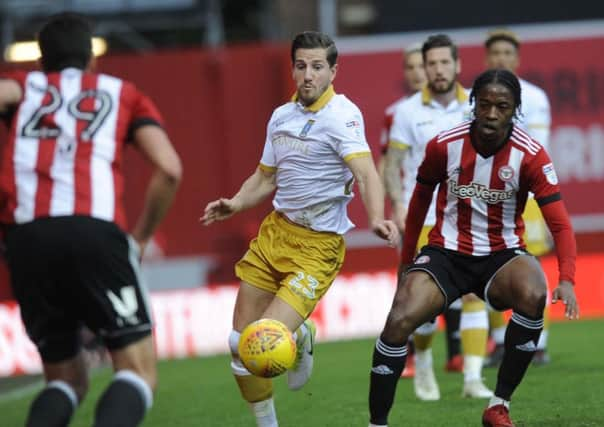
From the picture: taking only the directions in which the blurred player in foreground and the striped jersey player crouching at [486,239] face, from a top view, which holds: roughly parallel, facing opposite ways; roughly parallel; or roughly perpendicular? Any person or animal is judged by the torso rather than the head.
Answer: roughly parallel, facing opposite ways

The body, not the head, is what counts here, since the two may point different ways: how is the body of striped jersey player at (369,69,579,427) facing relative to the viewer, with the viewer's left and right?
facing the viewer

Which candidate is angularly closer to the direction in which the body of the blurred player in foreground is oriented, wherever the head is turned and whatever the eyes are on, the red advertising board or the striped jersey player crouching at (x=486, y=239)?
the red advertising board

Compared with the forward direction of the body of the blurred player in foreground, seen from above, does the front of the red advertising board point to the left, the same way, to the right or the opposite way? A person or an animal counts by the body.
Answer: the opposite way

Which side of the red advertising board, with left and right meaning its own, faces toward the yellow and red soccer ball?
front

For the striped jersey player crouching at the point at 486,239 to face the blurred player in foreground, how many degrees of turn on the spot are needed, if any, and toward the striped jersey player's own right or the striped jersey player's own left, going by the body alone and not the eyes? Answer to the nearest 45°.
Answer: approximately 45° to the striped jersey player's own right

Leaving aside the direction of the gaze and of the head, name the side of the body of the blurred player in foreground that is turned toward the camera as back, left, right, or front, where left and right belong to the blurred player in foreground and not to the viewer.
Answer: back

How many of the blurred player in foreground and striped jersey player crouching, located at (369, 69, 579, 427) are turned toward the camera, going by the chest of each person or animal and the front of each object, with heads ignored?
1

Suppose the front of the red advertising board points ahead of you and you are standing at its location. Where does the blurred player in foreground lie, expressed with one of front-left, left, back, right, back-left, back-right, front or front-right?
front

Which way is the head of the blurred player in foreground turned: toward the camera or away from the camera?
away from the camera

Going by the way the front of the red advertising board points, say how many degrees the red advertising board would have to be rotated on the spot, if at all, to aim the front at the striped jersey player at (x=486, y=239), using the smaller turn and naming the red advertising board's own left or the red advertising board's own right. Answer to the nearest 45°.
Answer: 0° — it already faces them

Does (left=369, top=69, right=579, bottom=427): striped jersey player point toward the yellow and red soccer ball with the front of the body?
no

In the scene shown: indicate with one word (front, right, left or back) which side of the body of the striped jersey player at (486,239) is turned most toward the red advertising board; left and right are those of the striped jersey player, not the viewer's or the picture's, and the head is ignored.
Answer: back

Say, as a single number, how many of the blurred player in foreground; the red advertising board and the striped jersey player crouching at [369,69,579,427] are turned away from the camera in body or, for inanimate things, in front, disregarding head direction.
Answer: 1

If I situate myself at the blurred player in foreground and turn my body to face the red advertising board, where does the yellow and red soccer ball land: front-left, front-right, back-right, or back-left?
front-right

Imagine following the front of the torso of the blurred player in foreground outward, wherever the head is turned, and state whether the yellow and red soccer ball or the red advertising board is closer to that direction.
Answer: the red advertising board

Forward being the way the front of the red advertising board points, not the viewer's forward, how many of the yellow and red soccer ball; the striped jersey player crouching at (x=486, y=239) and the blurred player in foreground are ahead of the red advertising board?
3

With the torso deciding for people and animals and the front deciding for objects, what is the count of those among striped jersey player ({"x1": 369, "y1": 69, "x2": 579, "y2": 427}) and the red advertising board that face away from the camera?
0
